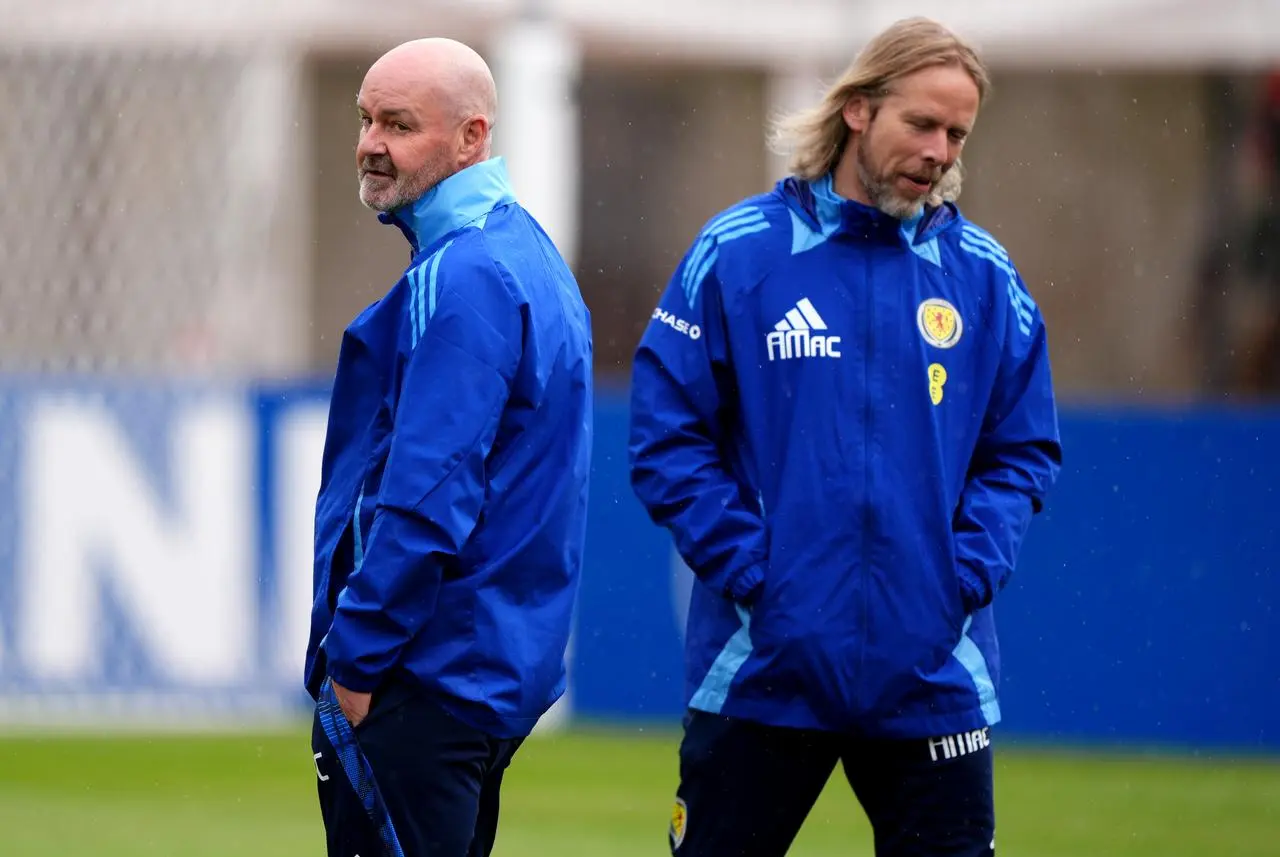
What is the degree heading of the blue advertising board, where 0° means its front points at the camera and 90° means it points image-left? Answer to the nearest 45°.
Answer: approximately 0°

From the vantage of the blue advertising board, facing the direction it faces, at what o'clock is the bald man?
The bald man is roughly at 12 o'clock from the blue advertising board.

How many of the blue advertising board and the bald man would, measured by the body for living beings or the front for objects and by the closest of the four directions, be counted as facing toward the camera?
1

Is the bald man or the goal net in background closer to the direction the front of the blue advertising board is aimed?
the bald man

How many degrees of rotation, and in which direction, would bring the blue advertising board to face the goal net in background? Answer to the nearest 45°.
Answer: approximately 135° to its right
